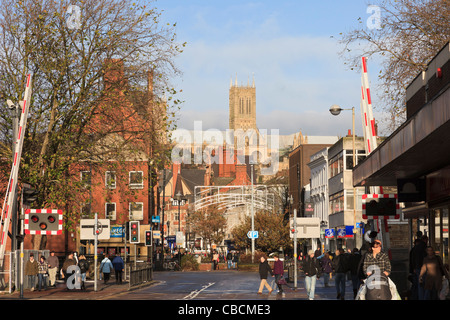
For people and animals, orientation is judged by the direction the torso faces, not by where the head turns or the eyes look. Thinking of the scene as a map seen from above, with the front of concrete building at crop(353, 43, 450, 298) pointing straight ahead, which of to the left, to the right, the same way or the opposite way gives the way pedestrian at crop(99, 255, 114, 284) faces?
to the right

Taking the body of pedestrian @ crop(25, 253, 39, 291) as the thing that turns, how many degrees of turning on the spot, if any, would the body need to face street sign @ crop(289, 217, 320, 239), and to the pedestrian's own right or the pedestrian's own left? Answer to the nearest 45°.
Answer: approximately 90° to the pedestrian's own left

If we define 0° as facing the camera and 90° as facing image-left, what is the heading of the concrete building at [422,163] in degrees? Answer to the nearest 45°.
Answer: approximately 90°

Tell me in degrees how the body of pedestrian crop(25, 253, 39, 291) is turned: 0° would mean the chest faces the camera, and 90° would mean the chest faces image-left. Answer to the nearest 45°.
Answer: approximately 0°

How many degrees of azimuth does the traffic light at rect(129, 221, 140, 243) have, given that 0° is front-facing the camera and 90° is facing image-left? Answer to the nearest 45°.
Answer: approximately 0°
